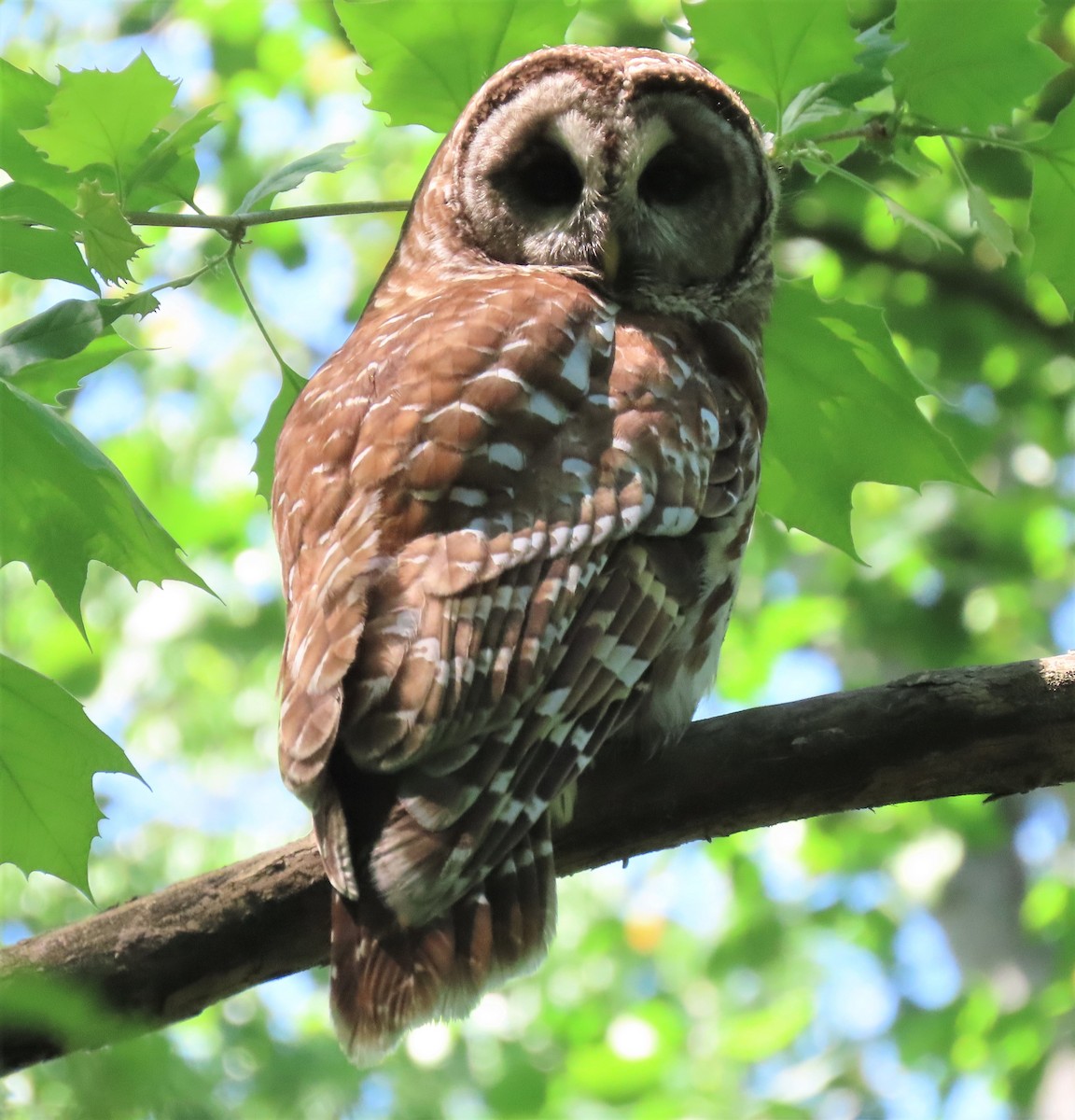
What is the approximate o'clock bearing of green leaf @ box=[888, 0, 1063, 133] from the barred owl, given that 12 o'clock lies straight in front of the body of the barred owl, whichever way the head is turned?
The green leaf is roughly at 1 o'clock from the barred owl.

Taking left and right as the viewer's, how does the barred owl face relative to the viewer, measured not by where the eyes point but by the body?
facing away from the viewer and to the right of the viewer

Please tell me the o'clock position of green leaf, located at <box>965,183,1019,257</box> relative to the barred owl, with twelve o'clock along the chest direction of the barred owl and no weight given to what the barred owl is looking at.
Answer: The green leaf is roughly at 1 o'clock from the barred owl.
